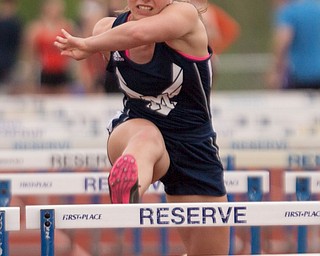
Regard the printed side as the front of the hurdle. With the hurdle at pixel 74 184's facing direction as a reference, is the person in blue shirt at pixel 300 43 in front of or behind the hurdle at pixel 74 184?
behind

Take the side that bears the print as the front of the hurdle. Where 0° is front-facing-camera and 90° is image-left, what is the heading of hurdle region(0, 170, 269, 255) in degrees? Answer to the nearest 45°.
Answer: approximately 0°

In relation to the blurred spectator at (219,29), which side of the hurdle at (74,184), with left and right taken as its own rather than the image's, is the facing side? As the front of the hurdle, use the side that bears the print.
back

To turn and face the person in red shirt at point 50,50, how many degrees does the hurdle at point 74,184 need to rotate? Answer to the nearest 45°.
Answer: approximately 180°

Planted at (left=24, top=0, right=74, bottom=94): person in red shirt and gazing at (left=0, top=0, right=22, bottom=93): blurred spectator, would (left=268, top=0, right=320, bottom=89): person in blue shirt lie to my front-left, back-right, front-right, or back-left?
back-left

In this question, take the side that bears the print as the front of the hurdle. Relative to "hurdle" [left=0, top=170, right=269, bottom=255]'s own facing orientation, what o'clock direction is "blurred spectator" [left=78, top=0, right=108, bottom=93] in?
The blurred spectator is roughly at 6 o'clock from the hurdle.

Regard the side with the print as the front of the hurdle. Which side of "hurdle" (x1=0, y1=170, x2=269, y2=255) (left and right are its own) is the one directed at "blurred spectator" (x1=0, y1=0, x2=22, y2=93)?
back
